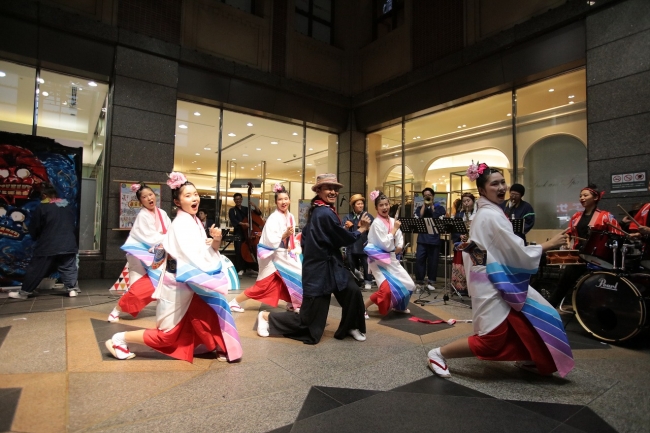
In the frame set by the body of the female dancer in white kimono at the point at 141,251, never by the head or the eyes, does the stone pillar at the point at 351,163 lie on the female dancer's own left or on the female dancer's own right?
on the female dancer's own left

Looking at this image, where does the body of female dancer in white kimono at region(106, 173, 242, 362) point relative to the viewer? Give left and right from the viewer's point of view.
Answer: facing to the right of the viewer

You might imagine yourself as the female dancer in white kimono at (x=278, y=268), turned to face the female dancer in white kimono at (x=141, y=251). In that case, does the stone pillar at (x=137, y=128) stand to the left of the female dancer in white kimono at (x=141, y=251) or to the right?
right

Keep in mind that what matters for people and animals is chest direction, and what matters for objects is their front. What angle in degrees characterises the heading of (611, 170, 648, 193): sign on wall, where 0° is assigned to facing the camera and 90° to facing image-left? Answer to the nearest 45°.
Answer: approximately 45°
